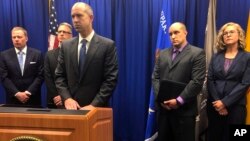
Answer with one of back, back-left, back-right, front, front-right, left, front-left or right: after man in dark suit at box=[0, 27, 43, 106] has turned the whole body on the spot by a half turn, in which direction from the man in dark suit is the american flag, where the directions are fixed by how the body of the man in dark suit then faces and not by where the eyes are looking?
front-right

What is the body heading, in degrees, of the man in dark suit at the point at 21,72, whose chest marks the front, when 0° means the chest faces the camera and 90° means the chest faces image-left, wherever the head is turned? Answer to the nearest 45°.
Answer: approximately 0°

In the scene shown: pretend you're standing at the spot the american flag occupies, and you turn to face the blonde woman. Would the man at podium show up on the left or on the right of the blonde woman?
right

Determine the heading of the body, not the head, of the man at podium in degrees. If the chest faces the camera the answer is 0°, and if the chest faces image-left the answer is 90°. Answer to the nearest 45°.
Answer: approximately 45°

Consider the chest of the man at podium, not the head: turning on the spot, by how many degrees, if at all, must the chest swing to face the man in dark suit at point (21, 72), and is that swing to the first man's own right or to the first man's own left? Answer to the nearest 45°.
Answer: approximately 90° to the first man's own right

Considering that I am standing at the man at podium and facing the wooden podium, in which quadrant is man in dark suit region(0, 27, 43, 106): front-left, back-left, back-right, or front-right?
back-right
